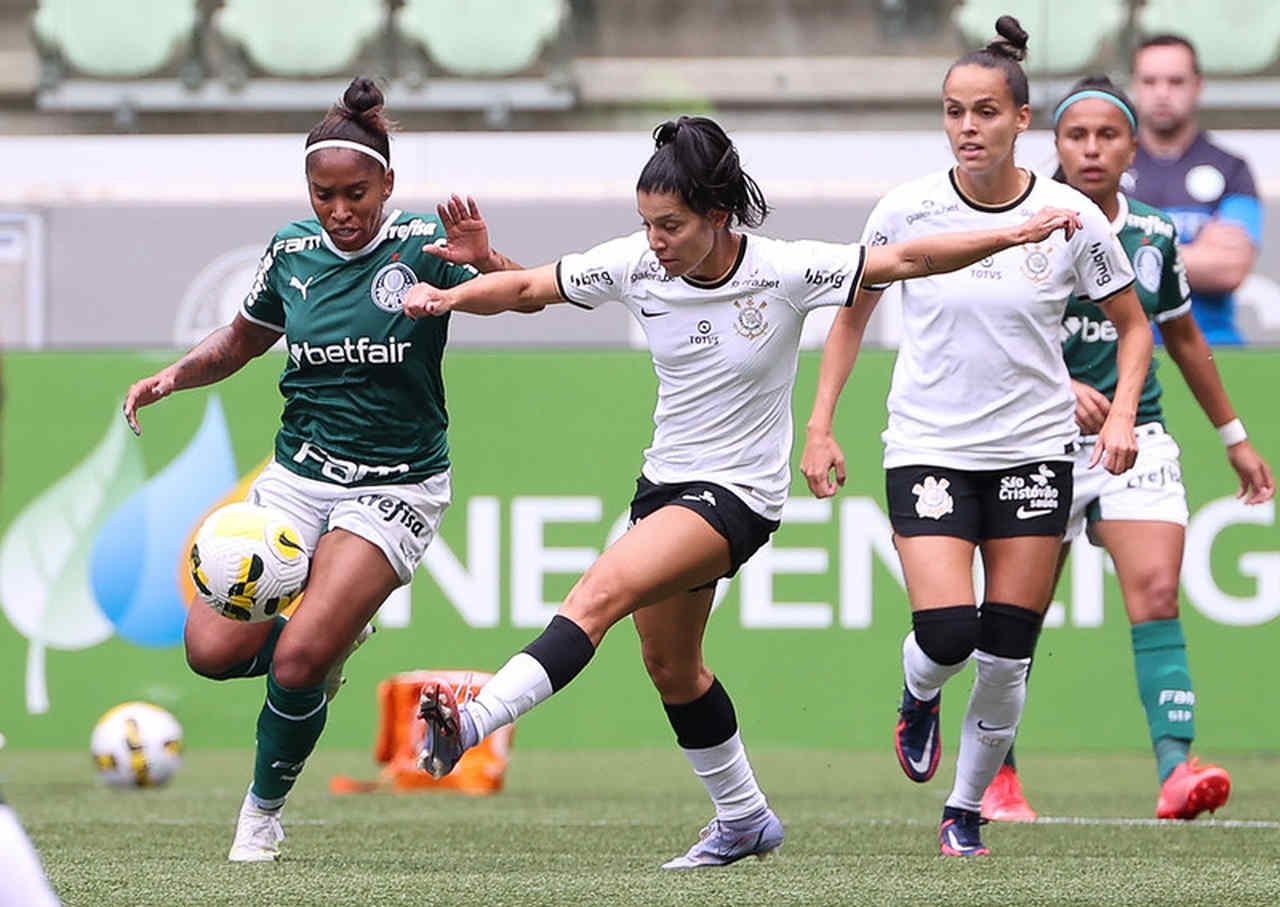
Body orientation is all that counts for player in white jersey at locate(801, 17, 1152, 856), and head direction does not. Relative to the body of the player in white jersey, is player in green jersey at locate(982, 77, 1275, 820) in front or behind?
behind

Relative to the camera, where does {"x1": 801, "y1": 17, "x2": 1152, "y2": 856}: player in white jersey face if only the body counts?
toward the camera

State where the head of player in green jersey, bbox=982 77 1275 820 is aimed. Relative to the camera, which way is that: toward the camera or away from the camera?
toward the camera

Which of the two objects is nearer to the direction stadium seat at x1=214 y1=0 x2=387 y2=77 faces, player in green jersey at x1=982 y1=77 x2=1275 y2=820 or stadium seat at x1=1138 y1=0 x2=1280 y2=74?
the player in green jersey

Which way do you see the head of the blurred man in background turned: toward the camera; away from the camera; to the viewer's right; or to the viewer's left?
toward the camera

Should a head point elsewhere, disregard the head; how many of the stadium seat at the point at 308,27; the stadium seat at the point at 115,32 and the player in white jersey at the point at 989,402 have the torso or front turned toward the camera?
3

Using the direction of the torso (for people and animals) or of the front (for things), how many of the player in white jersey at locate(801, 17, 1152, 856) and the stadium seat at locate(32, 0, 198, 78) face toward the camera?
2

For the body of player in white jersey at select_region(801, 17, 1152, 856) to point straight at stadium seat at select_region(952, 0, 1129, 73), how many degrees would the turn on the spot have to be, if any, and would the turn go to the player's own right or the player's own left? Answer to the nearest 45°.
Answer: approximately 180°

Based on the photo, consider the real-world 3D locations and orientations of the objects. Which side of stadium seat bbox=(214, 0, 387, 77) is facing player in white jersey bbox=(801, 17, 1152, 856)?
front

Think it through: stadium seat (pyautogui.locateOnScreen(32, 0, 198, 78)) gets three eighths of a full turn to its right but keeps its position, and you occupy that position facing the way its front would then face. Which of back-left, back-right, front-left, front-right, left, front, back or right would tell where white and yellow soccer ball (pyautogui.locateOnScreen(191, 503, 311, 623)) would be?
back-left

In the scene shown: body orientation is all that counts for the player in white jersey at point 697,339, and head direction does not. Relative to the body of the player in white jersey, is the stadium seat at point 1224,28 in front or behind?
behind

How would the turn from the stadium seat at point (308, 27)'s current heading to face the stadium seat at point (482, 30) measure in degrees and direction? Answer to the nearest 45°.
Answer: approximately 90° to its left

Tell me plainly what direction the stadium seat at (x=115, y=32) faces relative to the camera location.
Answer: facing the viewer

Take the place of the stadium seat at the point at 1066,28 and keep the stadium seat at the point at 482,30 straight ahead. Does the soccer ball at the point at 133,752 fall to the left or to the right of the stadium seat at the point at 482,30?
left

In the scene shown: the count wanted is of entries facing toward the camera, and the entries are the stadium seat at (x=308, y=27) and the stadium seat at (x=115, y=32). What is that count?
2

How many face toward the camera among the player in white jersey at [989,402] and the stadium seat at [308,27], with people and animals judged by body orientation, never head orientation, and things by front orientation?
2
